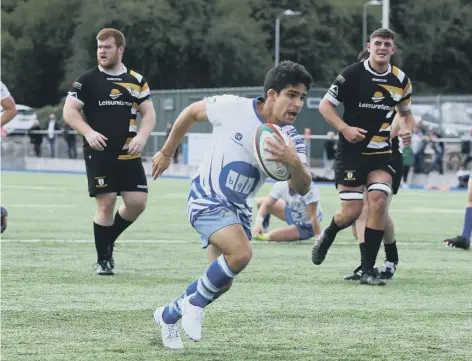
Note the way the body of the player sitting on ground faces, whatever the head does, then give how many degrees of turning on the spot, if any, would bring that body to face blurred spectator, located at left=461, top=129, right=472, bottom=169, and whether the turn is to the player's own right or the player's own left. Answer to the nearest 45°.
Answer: approximately 135° to the player's own right

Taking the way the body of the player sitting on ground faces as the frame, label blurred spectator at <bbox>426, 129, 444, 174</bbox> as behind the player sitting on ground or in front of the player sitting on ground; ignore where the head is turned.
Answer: behind

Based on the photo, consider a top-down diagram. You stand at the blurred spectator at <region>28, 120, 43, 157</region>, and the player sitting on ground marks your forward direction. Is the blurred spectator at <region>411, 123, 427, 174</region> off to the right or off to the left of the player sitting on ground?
left

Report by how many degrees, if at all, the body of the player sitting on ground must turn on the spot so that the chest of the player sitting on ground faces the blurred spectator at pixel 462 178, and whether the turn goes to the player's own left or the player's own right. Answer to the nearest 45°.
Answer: approximately 135° to the player's own right

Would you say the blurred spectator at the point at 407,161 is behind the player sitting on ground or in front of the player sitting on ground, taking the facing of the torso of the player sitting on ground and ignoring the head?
behind

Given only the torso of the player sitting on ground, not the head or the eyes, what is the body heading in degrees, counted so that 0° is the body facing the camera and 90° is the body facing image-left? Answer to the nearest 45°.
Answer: approximately 45°

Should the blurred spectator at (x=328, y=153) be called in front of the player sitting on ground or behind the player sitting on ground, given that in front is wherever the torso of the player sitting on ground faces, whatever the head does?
behind

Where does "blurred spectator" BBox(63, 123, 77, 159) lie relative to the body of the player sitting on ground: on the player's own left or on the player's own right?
on the player's own right

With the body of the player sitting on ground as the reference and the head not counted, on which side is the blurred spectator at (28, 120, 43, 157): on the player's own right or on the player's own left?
on the player's own right

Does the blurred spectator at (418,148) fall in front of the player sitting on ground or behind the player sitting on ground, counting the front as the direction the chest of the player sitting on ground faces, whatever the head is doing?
behind
